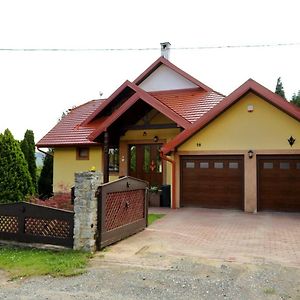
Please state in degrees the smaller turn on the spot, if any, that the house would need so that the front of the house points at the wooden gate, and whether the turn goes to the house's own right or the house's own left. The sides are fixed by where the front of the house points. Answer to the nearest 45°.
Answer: approximately 45° to the house's own right

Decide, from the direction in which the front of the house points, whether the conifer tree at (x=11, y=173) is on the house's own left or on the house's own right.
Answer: on the house's own right

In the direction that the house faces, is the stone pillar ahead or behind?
ahead

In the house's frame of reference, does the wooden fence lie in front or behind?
in front

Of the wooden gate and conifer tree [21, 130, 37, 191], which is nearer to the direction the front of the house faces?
the wooden gate

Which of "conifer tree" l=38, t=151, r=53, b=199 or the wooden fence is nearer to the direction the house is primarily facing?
the wooden fence

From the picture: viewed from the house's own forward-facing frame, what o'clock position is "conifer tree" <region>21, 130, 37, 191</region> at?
The conifer tree is roughly at 4 o'clock from the house.

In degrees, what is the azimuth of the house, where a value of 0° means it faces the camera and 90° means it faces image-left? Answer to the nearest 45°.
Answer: approximately 0°

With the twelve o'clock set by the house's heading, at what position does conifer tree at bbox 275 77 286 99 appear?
The conifer tree is roughly at 7 o'clock from the house.

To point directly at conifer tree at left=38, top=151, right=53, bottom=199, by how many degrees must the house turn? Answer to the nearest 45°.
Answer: approximately 135° to its right

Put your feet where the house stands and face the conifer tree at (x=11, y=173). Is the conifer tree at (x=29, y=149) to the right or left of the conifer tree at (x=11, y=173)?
right
